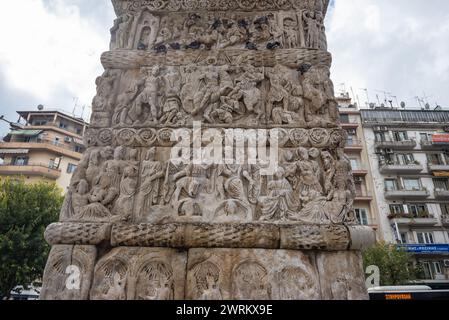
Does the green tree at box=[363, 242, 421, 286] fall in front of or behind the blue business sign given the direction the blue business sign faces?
in front

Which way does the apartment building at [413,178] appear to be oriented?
toward the camera

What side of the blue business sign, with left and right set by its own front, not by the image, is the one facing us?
front

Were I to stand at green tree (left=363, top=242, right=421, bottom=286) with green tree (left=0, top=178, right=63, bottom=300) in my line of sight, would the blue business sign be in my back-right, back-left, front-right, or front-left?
back-right

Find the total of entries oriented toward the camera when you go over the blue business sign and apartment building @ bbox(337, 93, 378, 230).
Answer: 2

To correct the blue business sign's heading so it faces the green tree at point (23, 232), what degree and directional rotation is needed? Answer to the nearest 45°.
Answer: approximately 45° to its right

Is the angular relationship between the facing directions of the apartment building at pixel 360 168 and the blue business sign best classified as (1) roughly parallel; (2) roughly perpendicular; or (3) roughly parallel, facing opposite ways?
roughly parallel

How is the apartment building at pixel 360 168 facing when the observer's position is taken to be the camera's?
facing the viewer

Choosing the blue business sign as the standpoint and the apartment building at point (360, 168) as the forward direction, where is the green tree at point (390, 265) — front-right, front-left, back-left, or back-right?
front-left
